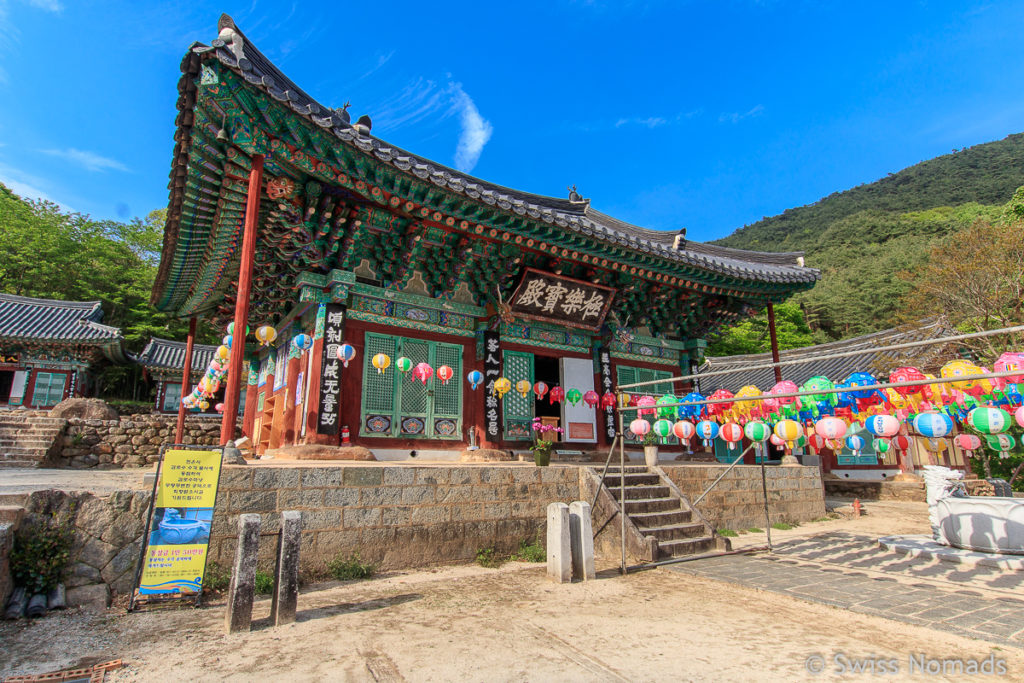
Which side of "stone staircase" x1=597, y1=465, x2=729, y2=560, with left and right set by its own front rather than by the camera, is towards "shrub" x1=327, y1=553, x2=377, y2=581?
right

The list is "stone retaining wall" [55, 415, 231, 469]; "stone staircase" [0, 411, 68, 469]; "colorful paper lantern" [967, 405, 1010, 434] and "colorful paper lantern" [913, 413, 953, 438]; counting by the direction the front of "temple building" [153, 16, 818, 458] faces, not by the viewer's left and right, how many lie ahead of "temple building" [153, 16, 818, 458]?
2

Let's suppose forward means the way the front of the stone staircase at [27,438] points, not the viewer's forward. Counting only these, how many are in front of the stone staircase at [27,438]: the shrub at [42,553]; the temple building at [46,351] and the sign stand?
2

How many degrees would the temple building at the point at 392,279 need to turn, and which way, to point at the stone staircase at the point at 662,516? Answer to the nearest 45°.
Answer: approximately 45° to its left

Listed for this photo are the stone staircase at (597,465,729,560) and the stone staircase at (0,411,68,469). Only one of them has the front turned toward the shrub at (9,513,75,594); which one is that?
the stone staircase at (0,411,68,469)

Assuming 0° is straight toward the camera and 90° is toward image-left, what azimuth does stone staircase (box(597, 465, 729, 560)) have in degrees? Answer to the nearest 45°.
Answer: approximately 315°

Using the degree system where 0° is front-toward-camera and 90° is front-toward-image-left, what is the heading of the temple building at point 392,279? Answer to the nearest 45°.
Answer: approximately 315°

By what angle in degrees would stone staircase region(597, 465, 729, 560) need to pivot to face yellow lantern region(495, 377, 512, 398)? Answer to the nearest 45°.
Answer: approximately 135° to its right

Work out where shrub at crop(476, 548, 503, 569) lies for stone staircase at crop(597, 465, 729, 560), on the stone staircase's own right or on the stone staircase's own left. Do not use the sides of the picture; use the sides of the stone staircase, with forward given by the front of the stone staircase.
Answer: on the stone staircase's own right
